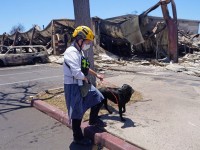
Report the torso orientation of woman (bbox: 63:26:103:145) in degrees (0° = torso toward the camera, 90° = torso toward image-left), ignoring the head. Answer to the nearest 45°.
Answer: approximately 270°

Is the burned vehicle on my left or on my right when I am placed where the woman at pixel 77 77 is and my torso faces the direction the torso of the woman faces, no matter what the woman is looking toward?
on my left

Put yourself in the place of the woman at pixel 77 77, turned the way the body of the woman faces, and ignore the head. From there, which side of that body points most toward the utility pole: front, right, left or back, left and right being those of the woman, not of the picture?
left

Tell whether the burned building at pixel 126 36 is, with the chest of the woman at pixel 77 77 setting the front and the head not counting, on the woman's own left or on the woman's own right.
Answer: on the woman's own left
